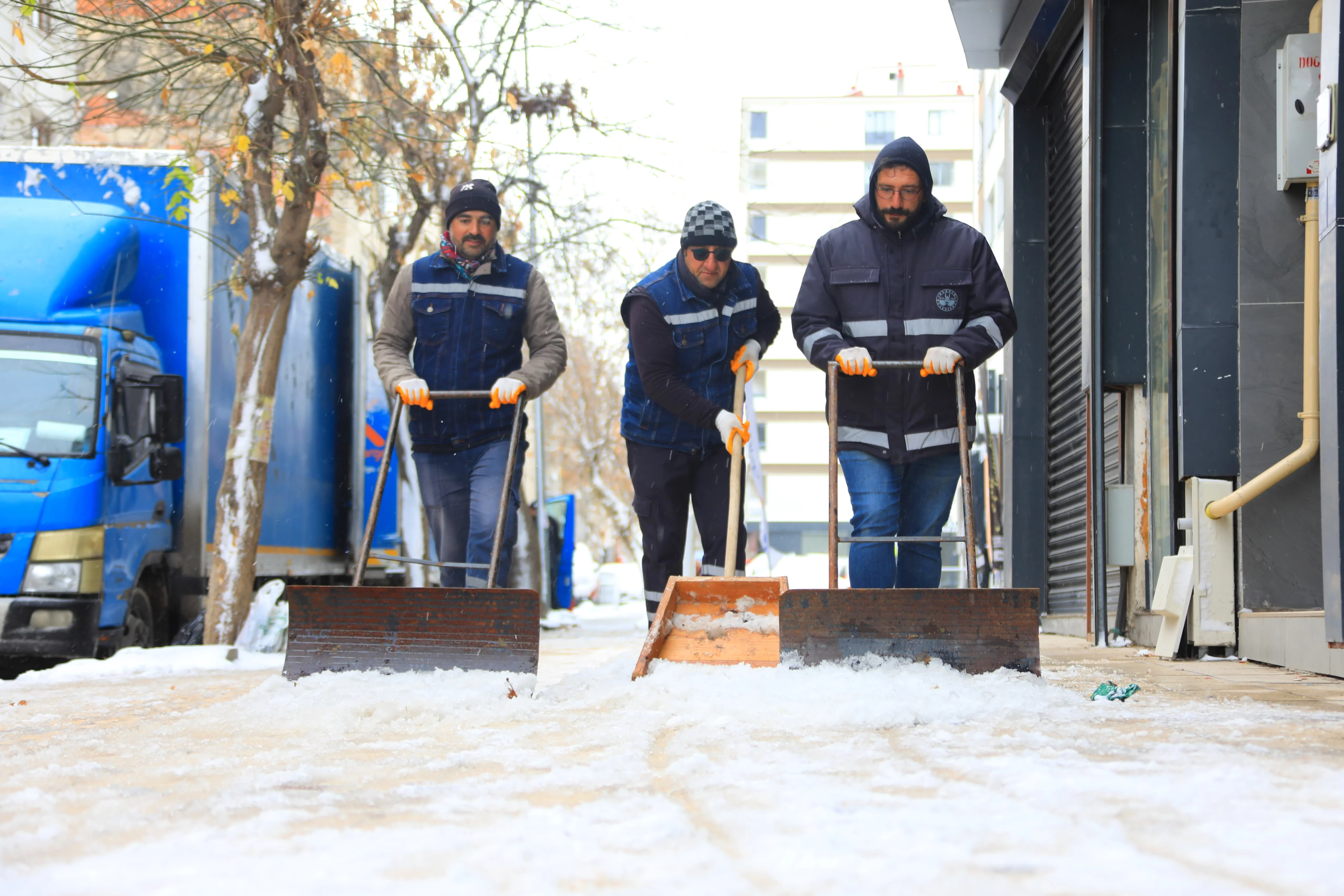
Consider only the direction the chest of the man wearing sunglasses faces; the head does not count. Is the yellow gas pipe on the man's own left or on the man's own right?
on the man's own left

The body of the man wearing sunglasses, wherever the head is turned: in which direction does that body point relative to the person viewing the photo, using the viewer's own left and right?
facing the viewer and to the right of the viewer

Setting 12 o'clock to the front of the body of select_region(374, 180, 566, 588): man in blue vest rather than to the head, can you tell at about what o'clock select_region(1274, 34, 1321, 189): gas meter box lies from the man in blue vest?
The gas meter box is roughly at 9 o'clock from the man in blue vest.

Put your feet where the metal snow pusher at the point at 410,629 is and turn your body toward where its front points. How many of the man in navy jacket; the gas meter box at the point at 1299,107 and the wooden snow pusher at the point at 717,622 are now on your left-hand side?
3

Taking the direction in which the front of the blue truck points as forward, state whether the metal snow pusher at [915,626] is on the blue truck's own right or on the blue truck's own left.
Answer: on the blue truck's own left

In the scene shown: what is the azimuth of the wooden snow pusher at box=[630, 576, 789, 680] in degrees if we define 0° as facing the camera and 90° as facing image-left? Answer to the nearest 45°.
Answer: approximately 0°

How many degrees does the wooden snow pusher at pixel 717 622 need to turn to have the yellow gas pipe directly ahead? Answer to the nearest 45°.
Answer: approximately 90° to its left

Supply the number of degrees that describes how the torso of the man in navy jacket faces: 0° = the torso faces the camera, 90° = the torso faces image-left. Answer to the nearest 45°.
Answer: approximately 0°

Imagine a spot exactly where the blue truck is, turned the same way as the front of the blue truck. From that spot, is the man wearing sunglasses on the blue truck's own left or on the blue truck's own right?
on the blue truck's own left
